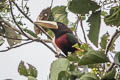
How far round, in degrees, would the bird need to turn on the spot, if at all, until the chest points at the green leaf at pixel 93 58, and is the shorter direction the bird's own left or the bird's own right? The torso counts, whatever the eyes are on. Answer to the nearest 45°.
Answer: approximately 90° to the bird's own left

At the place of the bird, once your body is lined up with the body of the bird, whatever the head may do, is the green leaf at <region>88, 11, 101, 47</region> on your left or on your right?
on your left
